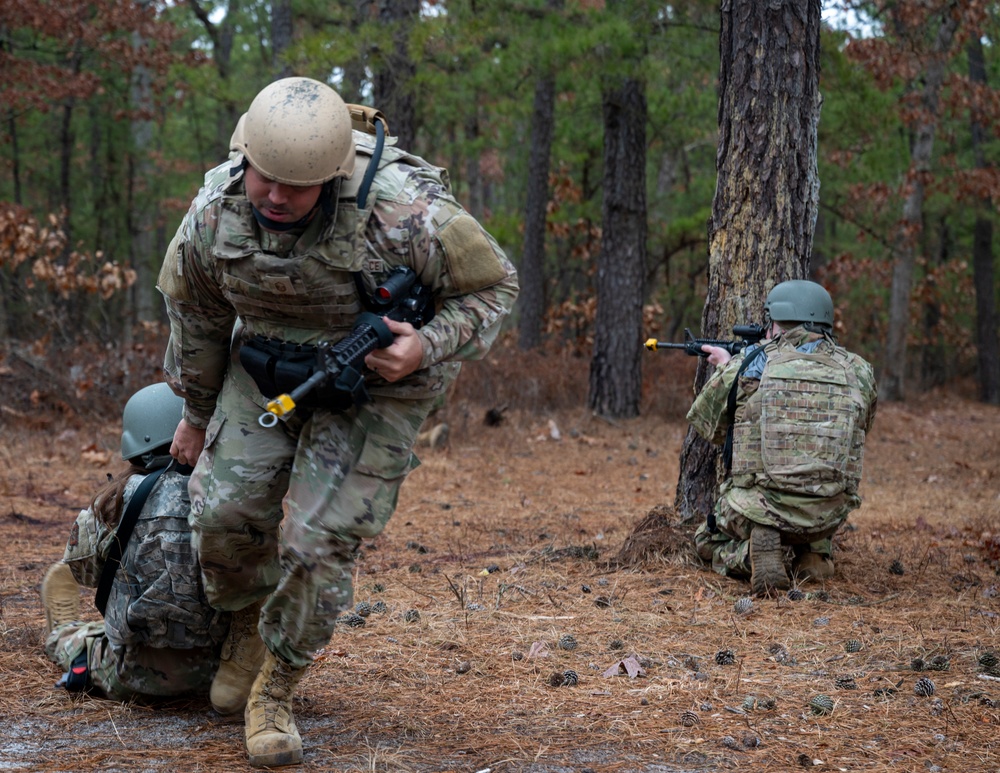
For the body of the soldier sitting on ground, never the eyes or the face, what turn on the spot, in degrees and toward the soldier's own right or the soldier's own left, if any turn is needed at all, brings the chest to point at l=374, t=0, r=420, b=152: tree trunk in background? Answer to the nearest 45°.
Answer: approximately 45° to the soldier's own right

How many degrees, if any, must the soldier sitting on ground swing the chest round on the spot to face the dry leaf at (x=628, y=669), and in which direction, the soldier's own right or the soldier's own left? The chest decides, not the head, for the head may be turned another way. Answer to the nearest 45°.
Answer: approximately 135° to the soldier's own right

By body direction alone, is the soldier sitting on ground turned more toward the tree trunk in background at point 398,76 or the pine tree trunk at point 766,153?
the tree trunk in background

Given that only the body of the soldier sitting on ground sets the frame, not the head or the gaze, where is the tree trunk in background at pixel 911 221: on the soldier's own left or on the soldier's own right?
on the soldier's own right

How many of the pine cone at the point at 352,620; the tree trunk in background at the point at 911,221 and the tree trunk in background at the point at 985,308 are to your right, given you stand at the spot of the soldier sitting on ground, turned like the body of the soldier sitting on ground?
3

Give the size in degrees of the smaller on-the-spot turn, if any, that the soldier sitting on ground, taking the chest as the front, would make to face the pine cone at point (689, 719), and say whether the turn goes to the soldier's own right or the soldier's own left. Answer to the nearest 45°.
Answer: approximately 135° to the soldier's own right

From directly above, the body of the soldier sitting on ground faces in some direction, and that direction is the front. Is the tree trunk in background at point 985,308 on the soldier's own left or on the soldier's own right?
on the soldier's own right

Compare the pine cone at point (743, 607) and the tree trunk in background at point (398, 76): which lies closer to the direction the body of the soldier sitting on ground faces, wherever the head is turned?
the tree trunk in background

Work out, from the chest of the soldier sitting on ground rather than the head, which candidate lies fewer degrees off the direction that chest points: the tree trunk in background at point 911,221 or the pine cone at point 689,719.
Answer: the tree trunk in background

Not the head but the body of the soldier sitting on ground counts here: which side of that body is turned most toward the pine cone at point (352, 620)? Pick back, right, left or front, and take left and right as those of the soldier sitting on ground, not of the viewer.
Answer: right
